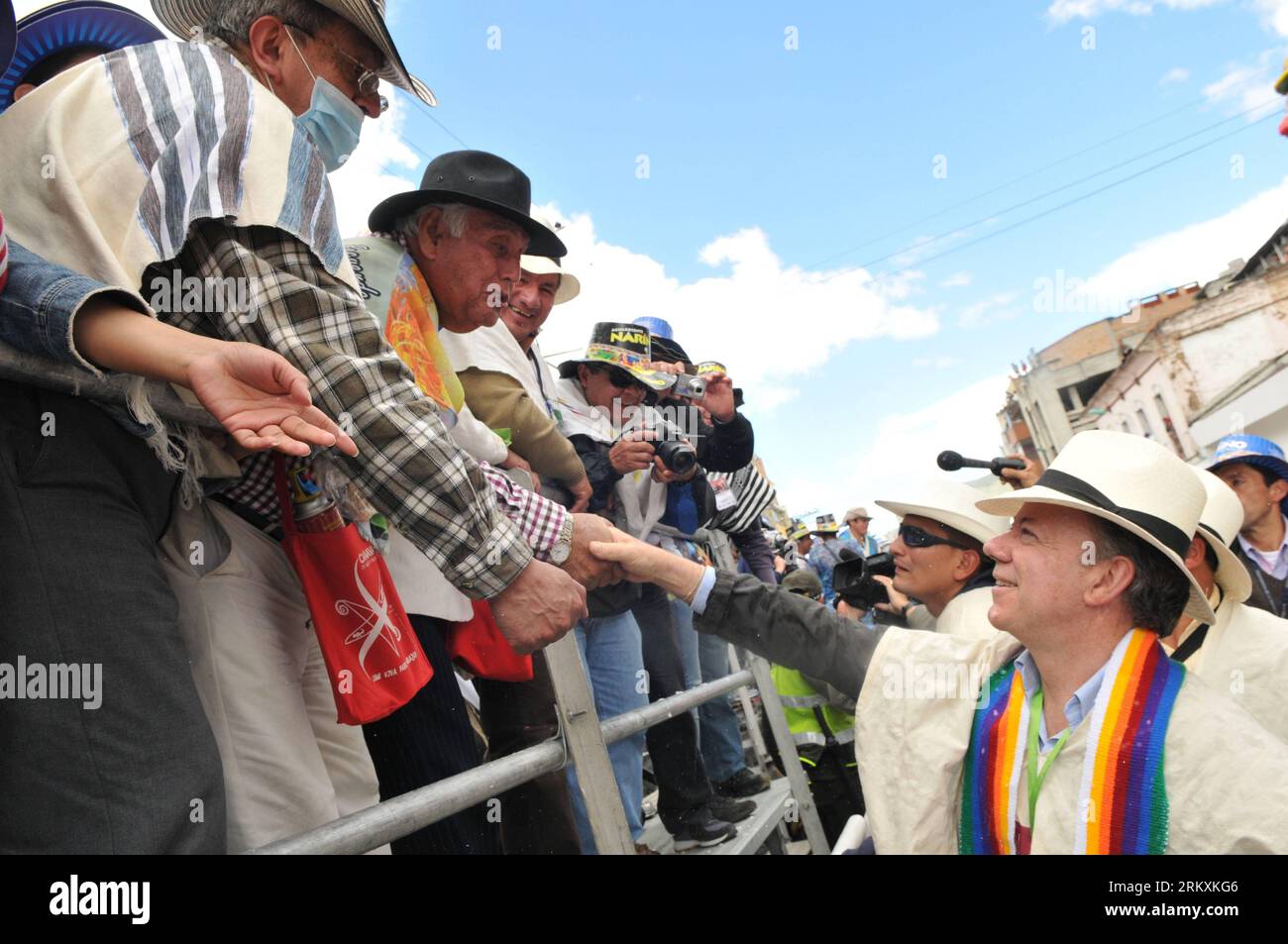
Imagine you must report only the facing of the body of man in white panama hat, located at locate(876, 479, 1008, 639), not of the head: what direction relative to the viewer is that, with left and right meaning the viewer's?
facing to the left of the viewer

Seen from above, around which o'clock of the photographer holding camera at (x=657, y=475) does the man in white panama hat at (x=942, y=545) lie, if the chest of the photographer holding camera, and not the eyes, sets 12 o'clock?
The man in white panama hat is roughly at 12 o'clock from the photographer holding camera.

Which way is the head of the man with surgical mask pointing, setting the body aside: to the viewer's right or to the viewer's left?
to the viewer's right

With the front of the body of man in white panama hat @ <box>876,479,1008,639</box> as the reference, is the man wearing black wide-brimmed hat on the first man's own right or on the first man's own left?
on the first man's own left

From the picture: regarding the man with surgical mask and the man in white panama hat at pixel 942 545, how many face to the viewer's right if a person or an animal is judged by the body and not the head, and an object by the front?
1

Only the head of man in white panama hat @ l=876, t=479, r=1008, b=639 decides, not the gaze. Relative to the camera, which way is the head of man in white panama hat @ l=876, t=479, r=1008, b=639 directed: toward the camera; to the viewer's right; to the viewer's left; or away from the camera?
to the viewer's left

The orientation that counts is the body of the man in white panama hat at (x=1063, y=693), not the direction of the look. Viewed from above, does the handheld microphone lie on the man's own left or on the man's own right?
on the man's own right

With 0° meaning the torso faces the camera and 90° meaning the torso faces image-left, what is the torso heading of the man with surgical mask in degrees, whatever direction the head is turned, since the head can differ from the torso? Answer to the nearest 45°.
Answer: approximately 270°
